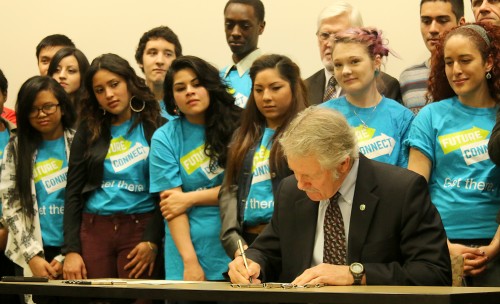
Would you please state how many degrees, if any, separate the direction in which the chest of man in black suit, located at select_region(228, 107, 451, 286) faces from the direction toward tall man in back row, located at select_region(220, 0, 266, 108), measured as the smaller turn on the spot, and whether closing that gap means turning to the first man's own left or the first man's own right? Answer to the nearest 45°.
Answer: approximately 135° to the first man's own right

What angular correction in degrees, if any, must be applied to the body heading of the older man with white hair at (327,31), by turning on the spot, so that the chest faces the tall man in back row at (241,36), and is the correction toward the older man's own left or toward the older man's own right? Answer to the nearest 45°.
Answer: approximately 90° to the older man's own right

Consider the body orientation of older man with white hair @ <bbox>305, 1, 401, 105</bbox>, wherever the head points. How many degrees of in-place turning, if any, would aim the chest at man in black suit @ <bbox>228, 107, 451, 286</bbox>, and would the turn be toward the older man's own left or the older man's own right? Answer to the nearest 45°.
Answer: approximately 45° to the older man's own left

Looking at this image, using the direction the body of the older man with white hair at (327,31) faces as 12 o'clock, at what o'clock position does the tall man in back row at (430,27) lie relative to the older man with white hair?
The tall man in back row is roughly at 8 o'clock from the older man with white hair.

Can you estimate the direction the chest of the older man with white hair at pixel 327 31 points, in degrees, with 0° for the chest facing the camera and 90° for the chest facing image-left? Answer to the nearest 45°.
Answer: approximately 45°
